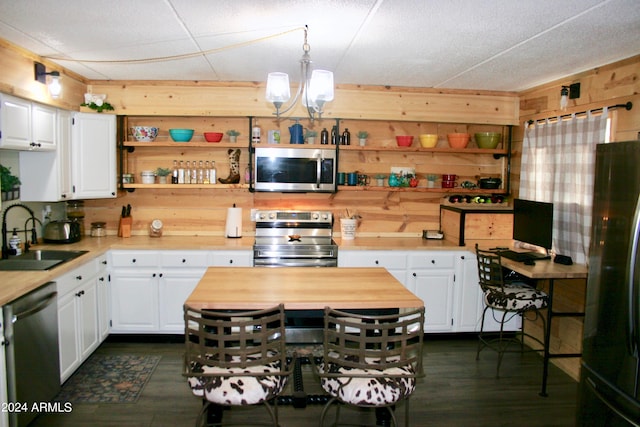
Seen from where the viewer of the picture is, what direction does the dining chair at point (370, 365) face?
facing away from the viewer

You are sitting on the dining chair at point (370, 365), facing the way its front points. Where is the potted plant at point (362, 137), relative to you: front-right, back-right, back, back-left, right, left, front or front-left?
front

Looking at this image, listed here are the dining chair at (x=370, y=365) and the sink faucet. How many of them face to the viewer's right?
1

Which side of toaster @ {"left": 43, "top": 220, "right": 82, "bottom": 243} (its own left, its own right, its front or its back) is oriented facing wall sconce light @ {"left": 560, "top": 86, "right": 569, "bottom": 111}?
front

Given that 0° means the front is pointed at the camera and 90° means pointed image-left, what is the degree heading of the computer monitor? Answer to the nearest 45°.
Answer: approximately 45°

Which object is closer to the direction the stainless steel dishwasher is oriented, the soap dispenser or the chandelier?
the chandelier

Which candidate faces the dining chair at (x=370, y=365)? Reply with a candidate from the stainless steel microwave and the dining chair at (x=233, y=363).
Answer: the stainless steel microwave

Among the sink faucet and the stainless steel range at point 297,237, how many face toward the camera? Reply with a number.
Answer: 1

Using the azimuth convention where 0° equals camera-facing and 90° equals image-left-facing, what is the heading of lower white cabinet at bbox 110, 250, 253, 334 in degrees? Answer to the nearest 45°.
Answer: approximately 0°

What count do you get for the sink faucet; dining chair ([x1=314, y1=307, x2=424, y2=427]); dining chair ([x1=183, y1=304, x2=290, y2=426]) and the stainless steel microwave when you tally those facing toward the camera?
1

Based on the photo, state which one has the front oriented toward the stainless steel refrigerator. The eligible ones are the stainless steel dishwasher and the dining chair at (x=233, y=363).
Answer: the stainless steel dishwasher

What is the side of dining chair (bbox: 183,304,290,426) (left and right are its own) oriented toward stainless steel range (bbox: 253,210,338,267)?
front

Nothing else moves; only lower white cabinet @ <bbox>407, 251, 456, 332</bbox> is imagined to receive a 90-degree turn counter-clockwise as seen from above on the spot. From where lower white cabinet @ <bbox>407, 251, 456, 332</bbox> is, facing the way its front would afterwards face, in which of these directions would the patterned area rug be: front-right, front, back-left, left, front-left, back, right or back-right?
back-right

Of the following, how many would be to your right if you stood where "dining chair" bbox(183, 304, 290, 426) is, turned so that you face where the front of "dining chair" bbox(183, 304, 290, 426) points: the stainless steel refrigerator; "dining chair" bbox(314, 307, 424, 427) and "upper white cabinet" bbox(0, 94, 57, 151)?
2

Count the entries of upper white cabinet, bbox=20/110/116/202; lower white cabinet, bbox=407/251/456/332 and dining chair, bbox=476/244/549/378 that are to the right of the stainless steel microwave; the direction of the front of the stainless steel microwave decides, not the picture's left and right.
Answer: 1

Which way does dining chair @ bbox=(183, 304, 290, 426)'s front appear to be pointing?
away from the camera

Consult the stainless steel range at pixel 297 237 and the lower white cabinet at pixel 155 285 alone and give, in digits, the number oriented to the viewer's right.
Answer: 0

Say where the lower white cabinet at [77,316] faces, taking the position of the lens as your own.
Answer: facing the viewer and to the right of the viewer

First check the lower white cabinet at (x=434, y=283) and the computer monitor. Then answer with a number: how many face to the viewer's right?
0

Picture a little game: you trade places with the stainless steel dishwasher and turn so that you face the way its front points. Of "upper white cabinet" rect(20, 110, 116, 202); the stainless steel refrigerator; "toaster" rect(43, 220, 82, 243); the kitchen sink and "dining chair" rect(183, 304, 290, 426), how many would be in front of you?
2
